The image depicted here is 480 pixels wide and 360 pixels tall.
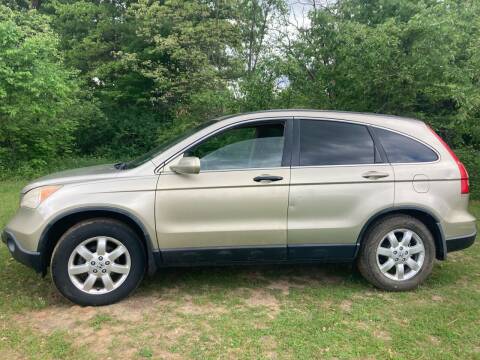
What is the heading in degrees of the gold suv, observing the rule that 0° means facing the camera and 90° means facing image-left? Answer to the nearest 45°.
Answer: approximately 90°

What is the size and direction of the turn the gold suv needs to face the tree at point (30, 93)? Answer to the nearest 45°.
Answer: approximately 45° to its right
